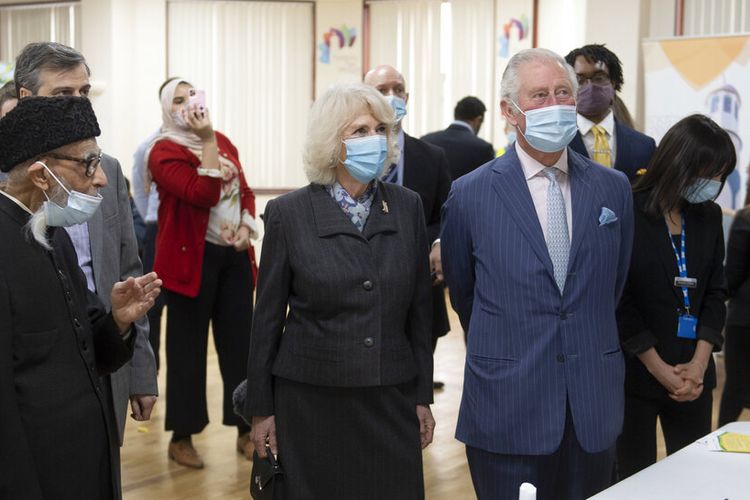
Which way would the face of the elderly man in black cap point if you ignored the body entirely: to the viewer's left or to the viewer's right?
to the viewer's right

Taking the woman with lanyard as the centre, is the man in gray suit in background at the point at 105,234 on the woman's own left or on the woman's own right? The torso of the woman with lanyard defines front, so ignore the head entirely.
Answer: on the woman's own right

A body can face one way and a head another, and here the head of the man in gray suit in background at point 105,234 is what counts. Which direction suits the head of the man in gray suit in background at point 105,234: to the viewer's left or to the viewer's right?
to the viewer's right

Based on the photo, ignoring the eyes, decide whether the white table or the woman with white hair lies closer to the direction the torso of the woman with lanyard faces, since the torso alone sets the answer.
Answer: the white table

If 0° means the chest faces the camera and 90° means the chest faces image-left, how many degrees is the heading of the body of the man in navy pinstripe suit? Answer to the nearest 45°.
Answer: approximately 315°

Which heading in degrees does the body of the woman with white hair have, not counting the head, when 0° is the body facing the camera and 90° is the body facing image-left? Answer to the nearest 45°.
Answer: approximately 315°

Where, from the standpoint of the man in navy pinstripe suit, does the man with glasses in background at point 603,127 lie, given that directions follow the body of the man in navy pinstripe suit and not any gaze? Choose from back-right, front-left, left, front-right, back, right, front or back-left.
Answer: back-left
